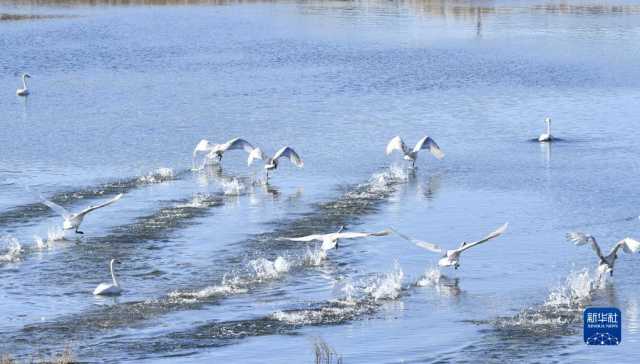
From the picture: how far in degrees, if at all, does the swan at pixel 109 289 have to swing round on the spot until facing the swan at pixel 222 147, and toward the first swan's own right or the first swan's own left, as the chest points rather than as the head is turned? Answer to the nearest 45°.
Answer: approximately 90° to the first swan's own left

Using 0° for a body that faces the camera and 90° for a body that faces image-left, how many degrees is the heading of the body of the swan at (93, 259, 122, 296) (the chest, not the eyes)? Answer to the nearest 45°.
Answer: approximately 270°

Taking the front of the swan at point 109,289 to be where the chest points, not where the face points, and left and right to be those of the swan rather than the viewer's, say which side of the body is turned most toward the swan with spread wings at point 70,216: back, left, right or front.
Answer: left

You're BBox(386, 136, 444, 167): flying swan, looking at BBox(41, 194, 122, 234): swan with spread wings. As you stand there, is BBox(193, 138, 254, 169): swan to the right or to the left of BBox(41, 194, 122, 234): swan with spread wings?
right

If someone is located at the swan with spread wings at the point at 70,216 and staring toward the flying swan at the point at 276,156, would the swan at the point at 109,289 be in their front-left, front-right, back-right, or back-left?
back-right

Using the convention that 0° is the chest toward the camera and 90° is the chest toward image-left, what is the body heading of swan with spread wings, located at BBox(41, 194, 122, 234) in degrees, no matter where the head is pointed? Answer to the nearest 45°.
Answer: approximately 225°

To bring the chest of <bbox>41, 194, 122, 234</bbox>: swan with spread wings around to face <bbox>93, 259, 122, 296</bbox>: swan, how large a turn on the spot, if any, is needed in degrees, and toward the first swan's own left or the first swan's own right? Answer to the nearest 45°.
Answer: approximately 135° to the first swan's own right
